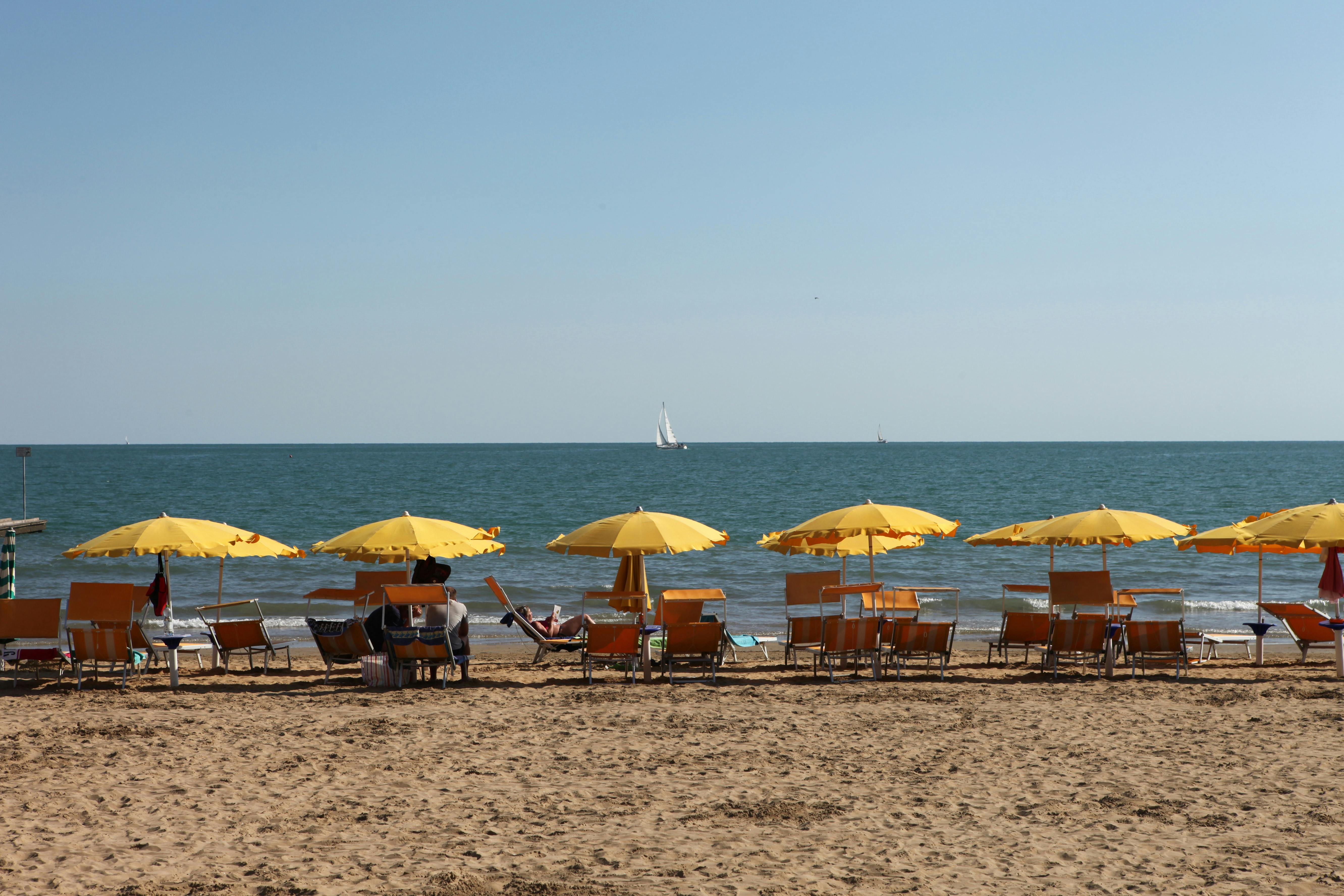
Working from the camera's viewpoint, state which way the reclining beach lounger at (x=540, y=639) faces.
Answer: facing to the right of the viewer

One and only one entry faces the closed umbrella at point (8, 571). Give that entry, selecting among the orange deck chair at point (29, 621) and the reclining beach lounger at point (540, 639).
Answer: the orange deck chair

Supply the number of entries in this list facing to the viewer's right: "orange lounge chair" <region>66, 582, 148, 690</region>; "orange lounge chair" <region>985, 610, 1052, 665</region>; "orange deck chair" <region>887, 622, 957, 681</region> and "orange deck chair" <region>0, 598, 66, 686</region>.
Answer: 0

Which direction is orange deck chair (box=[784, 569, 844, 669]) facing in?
away from the camera

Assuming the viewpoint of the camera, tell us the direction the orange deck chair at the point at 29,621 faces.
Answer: facing away from the viewer

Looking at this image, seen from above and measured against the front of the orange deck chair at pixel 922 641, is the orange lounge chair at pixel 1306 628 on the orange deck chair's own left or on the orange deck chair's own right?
on the orange deck chair's own right

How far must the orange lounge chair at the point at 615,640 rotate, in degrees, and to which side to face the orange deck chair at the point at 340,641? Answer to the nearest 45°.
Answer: approximately 90° to its left

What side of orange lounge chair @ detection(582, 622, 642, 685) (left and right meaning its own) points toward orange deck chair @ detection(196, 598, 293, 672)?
left

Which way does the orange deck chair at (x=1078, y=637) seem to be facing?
away from the camera

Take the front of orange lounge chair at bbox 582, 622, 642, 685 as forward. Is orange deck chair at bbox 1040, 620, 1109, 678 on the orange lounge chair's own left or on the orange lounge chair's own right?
on the orange lounge chair's own right

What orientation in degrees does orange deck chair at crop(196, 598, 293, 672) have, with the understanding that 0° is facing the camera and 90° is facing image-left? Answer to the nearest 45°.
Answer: approximately 225°

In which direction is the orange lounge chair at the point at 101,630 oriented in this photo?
away from the camera

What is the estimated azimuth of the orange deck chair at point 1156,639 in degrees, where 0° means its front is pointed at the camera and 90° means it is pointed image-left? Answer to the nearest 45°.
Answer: approximately 180°

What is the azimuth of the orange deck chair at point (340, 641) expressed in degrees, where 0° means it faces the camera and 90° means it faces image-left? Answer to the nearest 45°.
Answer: approximately 225°

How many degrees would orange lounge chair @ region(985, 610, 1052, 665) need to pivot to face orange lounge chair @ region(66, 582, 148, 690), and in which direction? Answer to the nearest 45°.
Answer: approximately 90° to its left

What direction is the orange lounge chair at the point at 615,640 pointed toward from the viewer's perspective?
away from the camera

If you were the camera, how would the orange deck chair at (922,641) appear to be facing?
facing away from the viewer

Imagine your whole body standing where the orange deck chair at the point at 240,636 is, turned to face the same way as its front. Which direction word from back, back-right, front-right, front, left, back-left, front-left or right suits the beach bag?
right
